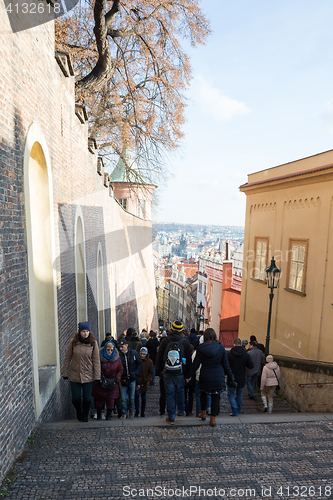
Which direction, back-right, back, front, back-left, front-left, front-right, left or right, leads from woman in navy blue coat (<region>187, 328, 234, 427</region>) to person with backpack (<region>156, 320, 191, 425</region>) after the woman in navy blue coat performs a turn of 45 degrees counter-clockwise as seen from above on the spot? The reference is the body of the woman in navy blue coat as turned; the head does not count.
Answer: front-left

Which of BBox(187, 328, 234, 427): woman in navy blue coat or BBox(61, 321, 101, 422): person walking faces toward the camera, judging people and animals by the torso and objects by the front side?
the person walking

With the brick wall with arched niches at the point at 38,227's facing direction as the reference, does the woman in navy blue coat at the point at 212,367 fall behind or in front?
in front

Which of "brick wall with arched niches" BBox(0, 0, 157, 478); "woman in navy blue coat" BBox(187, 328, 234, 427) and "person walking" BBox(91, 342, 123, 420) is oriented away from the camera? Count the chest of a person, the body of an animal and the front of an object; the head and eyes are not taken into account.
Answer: the woman in navy blue coat

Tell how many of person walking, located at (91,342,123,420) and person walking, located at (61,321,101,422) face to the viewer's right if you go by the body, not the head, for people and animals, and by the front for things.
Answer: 0

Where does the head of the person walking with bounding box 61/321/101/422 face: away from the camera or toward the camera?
toward the camera

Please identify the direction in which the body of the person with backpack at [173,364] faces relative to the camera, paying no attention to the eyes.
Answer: away from the camera

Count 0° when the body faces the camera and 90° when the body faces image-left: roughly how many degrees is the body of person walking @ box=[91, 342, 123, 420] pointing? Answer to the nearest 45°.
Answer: approximately 0°

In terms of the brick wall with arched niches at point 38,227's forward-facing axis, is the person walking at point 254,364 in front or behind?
in front

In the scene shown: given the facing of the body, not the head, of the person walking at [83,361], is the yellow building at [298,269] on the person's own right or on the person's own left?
on the person's own left

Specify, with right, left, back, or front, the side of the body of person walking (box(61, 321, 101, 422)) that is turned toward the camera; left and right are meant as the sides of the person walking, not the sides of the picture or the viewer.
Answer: front
